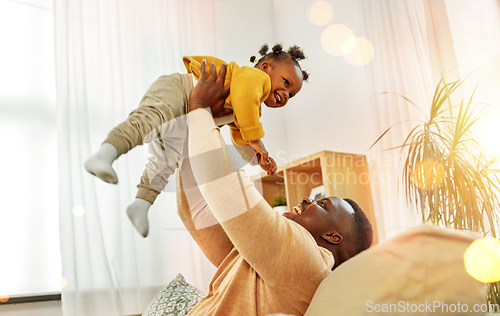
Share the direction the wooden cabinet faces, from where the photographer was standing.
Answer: facing the viewer and to the left of the viewer

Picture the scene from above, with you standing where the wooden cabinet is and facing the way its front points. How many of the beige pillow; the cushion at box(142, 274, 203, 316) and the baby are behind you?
0

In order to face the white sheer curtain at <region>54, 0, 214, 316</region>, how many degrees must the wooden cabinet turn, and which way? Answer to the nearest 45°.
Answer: approximately 45° to its right

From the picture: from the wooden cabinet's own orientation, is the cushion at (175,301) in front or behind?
in front

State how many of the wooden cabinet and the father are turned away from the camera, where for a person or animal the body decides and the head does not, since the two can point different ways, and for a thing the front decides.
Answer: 0

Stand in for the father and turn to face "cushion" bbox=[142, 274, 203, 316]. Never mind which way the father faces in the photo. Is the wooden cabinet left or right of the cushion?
right

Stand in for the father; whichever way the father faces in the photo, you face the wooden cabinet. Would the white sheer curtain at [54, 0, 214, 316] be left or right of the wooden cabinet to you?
left

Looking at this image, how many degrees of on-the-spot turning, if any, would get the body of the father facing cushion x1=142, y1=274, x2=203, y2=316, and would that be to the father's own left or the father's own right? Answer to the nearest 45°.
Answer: approximately 45° to the father's own right
